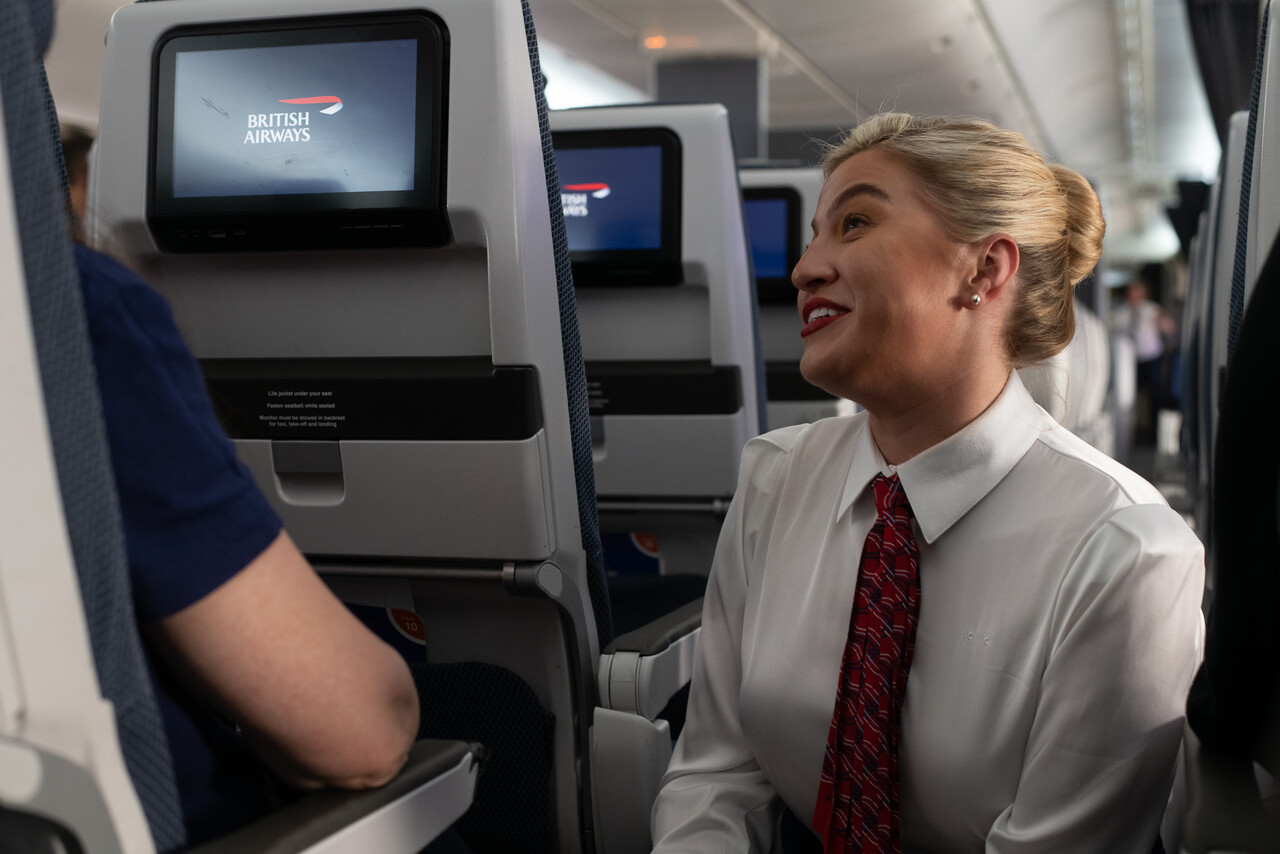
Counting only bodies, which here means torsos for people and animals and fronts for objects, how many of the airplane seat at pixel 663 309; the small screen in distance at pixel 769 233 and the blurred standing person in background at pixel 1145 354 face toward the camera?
2

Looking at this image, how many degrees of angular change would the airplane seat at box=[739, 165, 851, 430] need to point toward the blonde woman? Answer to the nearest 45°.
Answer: approximately 180°

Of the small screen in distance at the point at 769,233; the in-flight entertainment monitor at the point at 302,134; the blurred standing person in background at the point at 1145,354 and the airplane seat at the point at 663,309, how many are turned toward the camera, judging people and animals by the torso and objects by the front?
3

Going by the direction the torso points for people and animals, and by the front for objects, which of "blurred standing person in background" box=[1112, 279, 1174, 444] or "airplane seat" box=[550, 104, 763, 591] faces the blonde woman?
the blurred standing person in background

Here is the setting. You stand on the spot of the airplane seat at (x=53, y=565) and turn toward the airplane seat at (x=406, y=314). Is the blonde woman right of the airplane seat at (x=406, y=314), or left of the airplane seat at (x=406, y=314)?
right

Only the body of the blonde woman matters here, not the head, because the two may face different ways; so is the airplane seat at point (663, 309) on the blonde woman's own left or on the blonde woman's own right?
on the blonde woman's own right

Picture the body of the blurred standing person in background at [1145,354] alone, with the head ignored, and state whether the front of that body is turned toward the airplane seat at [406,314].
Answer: yes

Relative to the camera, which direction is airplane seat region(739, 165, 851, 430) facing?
away from the camera

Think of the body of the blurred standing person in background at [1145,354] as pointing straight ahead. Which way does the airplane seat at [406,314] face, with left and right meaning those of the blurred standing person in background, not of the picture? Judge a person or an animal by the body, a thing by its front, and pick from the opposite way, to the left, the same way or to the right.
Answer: the opposite way

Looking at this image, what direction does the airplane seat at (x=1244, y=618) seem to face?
away from the camera

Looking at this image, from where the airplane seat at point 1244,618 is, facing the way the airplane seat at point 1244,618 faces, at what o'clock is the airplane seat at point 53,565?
the airplane seat at point 53,565 is roughly at 8 o'clock from the airplane seat at point 1244,618.

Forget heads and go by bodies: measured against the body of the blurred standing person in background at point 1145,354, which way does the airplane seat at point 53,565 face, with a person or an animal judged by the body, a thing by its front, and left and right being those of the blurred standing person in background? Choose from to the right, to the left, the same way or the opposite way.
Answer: the opposite way

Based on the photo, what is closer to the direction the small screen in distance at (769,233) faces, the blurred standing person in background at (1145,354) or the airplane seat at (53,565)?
the airplane seat

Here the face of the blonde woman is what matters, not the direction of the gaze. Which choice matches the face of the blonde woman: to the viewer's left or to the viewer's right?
to the viewer's left

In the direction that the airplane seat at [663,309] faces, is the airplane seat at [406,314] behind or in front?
behind

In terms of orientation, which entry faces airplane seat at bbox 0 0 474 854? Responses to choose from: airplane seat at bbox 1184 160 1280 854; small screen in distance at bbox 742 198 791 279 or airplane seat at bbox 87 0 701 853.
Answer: the small screen in distance

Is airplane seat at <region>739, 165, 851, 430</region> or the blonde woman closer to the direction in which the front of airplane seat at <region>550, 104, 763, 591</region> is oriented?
the airplane seat

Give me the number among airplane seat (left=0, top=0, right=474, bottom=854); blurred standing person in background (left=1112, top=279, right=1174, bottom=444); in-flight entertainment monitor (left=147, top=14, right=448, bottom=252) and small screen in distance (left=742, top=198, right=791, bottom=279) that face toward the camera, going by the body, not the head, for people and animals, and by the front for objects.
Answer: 3
